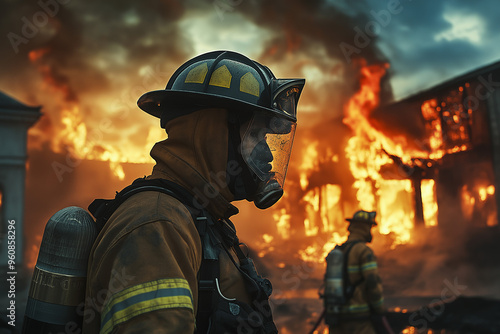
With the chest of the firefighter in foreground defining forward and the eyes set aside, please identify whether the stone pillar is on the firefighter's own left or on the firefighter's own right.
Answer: on the firefighter's own left

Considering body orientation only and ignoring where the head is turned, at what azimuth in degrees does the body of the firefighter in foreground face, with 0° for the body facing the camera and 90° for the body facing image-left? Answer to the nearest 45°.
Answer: approximately 270°

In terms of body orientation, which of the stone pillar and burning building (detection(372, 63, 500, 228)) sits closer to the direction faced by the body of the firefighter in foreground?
the burning building

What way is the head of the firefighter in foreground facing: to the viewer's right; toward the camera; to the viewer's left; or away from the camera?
to the viewer's right

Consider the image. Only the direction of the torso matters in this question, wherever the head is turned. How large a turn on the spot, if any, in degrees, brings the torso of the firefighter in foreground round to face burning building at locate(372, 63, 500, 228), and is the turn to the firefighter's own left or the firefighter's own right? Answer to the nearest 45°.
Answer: approximately 45° to the firefighter's own left

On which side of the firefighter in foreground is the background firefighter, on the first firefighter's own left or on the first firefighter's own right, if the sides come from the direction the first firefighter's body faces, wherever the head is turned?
on the first firefighter's own left
